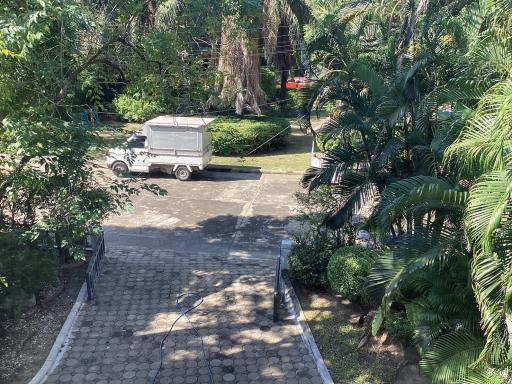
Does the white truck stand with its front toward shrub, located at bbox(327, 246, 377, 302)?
no

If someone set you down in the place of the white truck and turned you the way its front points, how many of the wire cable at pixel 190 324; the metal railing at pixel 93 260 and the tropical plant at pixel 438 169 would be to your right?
0

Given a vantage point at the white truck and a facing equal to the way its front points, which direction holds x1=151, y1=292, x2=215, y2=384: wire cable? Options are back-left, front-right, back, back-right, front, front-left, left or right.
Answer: left

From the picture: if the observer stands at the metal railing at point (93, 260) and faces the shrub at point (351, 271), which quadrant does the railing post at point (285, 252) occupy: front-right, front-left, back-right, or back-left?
front-left

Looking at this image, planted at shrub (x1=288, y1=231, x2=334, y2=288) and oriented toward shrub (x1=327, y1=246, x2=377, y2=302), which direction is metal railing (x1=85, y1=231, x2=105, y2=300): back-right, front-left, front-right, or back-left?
back-right

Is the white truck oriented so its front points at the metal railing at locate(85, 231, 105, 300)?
no

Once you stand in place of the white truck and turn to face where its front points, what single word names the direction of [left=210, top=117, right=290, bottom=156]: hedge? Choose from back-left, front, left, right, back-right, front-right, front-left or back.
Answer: back-right

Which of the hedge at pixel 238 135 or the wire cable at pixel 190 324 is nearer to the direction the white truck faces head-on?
the wire cable

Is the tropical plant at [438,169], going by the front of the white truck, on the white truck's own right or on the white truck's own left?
on the white truck's own left

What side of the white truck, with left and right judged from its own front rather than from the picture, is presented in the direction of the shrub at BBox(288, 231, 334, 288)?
left

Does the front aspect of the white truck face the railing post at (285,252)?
no

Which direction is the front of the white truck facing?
to the viewer's left

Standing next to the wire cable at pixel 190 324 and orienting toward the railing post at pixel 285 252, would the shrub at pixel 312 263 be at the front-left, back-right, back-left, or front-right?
front-right
